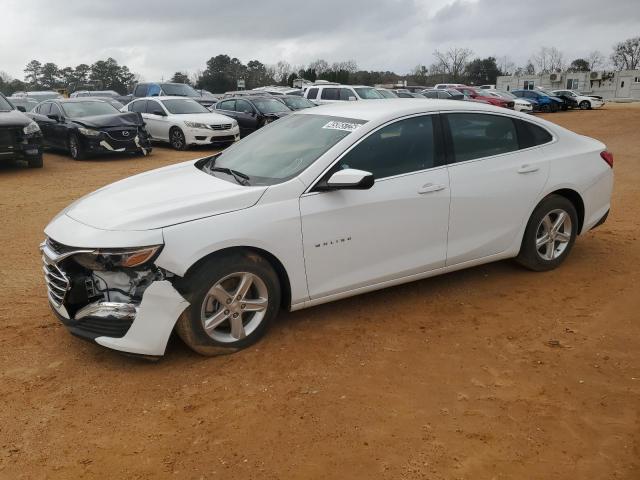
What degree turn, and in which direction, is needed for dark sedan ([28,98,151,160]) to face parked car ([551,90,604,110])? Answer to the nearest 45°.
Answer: approximately 90° to its left

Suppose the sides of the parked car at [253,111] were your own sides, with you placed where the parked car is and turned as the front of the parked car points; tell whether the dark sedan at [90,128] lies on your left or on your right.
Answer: on your right

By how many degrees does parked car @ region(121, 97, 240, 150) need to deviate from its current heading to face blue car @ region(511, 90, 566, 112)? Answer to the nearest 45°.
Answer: approximately 90° to its left

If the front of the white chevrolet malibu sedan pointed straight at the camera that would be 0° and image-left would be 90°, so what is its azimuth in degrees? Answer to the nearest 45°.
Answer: approximately 45°
